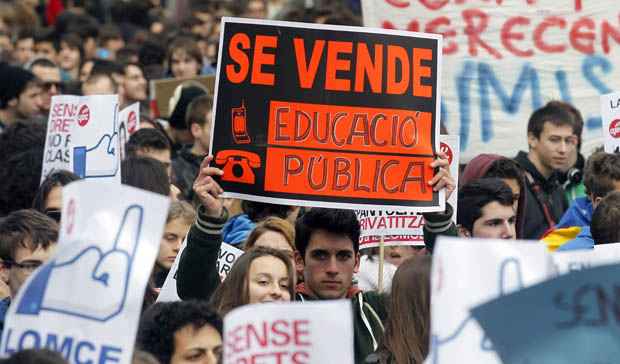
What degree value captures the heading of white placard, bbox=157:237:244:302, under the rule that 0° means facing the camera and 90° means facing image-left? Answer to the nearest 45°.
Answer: approximately 0°

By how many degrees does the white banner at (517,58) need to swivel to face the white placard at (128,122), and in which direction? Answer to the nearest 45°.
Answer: approximately 90° to its right

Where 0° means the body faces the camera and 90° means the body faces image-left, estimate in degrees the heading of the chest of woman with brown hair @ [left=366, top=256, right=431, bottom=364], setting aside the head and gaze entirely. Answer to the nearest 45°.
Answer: approximately 180°

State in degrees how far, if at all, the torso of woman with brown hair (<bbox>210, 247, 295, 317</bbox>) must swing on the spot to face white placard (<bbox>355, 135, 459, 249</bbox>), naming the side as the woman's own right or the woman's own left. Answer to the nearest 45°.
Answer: approximately 90° to the woman's own left

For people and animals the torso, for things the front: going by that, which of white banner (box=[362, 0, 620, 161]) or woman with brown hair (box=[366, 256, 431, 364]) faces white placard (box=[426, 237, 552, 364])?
the white banner

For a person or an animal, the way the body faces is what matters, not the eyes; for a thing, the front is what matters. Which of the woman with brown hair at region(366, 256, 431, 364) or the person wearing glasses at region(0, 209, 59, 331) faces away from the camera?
the woman with brown hair

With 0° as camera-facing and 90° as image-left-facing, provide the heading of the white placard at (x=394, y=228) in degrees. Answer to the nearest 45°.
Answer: approximately 0°

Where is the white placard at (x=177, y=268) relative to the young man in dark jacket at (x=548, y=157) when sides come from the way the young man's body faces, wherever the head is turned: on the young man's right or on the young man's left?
on the young man's right
